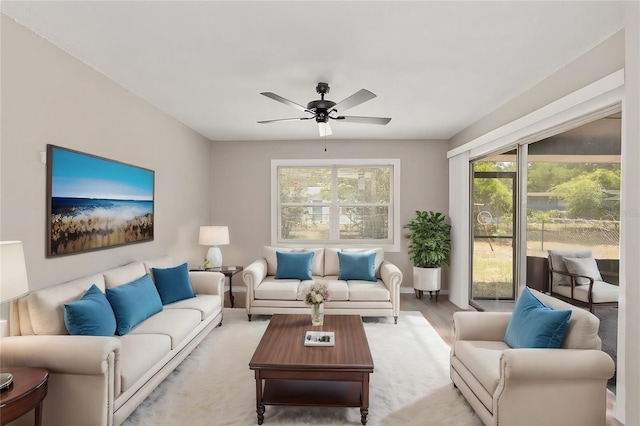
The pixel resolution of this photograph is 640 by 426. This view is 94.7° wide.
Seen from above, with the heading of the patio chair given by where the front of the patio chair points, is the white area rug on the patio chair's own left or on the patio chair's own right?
on the patio chair's own right

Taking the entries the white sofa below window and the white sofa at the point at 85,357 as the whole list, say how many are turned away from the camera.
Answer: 0

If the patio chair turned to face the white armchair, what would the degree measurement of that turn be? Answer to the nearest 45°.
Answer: approximately 45° to its right

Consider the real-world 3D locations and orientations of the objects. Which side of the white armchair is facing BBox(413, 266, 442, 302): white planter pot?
right

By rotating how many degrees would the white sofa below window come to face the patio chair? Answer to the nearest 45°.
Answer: approximately 45° to its left

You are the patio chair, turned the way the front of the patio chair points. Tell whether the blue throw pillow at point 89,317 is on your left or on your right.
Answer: on your right

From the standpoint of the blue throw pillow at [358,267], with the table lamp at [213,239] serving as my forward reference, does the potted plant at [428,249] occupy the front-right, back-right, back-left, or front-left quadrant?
back-right

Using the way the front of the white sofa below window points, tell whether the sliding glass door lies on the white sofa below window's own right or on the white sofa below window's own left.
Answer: on the white sofa below window's own left

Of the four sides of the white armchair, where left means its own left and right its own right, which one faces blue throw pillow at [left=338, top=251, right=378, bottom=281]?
right

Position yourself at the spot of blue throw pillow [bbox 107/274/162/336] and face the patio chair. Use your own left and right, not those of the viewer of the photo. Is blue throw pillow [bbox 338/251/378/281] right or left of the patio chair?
left

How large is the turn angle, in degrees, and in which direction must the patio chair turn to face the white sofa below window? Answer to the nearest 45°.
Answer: approximately 135° to its right

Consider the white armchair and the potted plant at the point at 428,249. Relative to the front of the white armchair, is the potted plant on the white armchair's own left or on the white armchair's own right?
on the white armchair's own right
